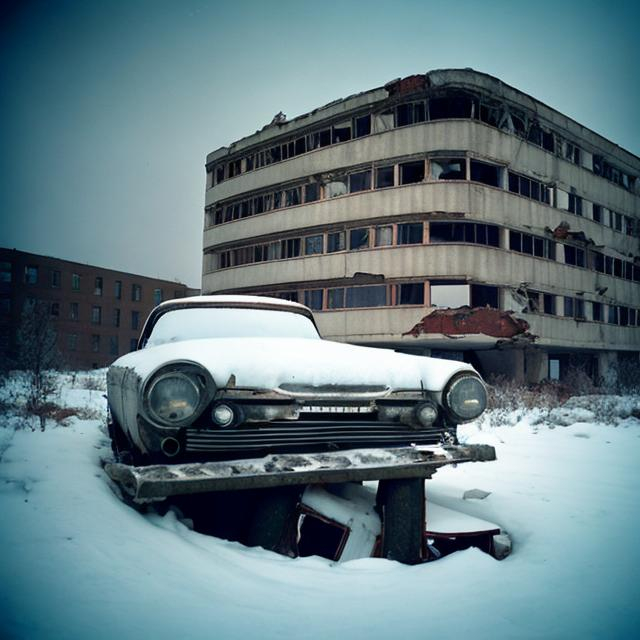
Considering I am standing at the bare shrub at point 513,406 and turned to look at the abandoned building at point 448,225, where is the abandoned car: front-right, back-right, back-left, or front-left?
back-left

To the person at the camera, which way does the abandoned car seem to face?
facing the viewer and to the right of the viewer

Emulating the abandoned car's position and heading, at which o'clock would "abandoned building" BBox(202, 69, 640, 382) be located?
The abandoned building is roughly at 8 o'clock from the abandoned car.

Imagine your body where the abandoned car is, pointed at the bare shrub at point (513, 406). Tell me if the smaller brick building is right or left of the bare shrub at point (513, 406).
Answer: left

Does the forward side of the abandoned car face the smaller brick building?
no

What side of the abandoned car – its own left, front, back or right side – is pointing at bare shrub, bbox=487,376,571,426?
left
